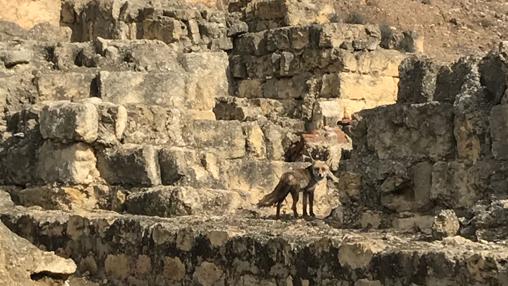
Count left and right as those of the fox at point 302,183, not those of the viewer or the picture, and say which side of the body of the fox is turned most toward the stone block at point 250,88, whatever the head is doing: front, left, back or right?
left

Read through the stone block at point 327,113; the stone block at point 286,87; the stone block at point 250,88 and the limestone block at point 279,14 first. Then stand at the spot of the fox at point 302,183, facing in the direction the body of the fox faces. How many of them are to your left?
4

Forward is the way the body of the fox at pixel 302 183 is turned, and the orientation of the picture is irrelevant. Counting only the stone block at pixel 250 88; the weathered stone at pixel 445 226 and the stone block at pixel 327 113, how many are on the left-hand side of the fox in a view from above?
2

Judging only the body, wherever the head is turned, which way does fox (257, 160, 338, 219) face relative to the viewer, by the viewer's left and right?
facing to the right of the viewer

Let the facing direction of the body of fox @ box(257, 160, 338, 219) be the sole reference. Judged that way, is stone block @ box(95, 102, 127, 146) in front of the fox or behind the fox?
behind

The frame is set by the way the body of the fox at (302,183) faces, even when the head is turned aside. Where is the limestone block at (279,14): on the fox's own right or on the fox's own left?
on the fox's own left

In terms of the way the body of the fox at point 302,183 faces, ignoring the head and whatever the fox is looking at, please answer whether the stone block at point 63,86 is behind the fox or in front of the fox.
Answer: behind

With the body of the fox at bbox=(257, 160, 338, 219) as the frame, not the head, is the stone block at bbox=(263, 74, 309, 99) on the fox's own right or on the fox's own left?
on the fox's own left

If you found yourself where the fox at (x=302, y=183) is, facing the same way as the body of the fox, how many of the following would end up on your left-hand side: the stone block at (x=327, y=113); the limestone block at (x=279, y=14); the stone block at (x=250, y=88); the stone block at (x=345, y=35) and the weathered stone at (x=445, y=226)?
4

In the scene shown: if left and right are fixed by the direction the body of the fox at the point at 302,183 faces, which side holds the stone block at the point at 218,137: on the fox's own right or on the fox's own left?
on the fox's own left

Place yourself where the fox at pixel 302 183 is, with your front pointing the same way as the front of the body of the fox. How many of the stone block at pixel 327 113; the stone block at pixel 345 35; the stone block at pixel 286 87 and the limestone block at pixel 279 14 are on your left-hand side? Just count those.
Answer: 4

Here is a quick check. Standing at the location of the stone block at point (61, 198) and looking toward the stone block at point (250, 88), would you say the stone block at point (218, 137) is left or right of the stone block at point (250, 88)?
right

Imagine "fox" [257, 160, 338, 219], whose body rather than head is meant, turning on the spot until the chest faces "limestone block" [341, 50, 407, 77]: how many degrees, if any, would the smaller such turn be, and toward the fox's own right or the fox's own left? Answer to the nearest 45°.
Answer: approximately 90° to the fox's own left

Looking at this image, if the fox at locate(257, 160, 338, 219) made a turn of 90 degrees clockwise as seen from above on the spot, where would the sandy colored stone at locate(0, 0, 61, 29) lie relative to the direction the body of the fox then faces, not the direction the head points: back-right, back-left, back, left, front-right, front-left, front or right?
back-right
